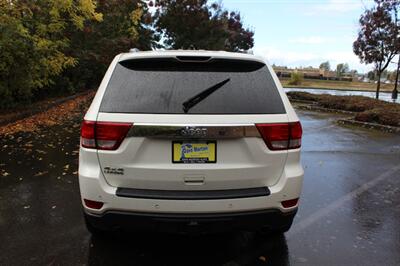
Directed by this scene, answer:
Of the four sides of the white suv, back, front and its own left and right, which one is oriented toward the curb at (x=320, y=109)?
front

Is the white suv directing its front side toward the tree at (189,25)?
yes

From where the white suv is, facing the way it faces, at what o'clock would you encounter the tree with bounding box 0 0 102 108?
The tree is roughly at 11 o'clock from the white suv.

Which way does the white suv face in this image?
away from the camera

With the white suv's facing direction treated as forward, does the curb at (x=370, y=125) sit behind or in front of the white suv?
in front

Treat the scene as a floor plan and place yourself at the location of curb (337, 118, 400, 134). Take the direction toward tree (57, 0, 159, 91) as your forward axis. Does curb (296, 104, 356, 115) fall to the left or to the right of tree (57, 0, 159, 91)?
right

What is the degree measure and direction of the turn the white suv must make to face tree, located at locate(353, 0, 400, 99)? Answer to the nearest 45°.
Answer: approximately 45° to its right

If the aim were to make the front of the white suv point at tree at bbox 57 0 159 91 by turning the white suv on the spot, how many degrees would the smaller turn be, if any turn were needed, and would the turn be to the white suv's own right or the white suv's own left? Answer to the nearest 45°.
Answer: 0° — it already faces it

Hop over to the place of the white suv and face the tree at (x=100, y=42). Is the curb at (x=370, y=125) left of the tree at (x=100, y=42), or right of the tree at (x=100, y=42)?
right
